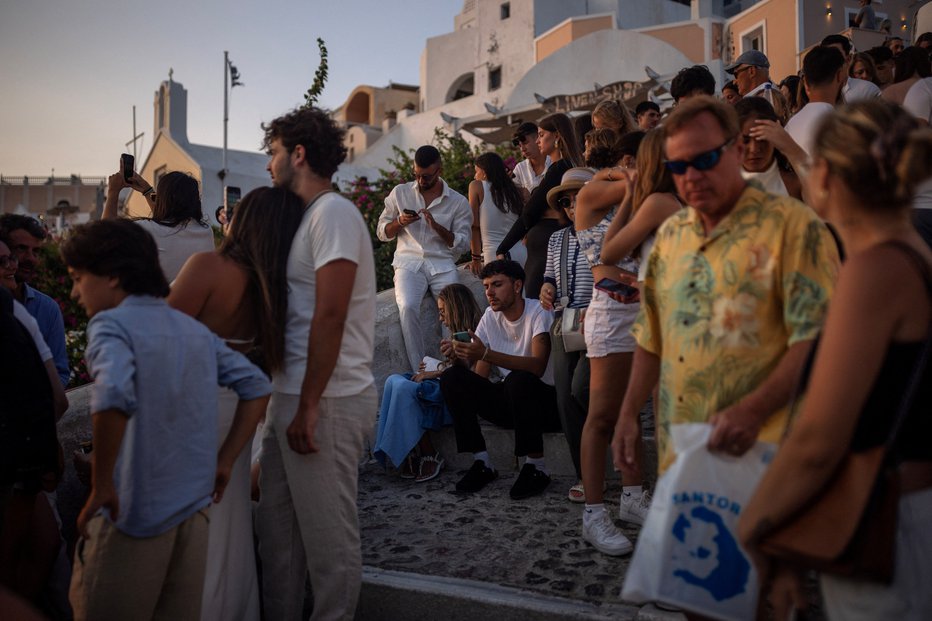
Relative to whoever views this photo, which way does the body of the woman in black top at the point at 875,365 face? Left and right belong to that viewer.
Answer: facing away from the viewer and to the left of the viewer

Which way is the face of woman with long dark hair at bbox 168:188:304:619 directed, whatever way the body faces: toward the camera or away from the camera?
away from the camera

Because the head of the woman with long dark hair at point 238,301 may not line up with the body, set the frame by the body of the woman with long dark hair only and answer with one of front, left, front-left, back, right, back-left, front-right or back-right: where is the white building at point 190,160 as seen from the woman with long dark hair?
front-right

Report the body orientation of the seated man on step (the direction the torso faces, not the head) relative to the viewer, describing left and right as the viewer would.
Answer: facing the viewer and to the left of the viewer

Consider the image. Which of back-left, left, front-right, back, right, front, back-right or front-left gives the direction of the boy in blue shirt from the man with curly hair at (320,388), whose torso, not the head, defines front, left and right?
front-left

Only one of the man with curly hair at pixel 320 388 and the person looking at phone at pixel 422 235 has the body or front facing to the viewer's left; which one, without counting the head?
the man with curly hair

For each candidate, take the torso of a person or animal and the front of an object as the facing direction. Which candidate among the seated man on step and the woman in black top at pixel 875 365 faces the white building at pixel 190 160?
the woman in black top

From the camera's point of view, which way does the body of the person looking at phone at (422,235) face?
toward the camera

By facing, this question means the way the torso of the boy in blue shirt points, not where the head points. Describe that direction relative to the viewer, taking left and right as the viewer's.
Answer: facing away from the viewer and to the left of the viewer

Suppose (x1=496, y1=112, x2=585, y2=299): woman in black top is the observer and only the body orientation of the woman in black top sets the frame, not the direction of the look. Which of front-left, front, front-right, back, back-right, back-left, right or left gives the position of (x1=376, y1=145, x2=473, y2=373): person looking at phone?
front-right

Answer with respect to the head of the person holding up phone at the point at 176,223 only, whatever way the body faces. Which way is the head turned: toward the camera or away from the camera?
away from the camera

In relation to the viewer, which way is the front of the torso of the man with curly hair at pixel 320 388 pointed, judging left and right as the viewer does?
facing to the left of the viewer

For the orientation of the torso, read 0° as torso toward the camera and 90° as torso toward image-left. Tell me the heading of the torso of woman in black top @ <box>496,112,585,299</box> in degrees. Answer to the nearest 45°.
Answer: approximately 90°

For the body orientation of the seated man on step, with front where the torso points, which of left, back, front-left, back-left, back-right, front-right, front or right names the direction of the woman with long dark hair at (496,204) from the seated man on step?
back-right

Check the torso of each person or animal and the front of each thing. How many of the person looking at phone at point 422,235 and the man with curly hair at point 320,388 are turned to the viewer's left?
1

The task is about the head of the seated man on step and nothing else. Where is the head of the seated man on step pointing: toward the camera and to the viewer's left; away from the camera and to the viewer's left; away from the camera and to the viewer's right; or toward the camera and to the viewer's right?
toward the camera and to the viewer's left

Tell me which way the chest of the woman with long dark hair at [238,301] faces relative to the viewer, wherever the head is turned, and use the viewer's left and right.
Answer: facing away from the viewer and to the left of the viewer
